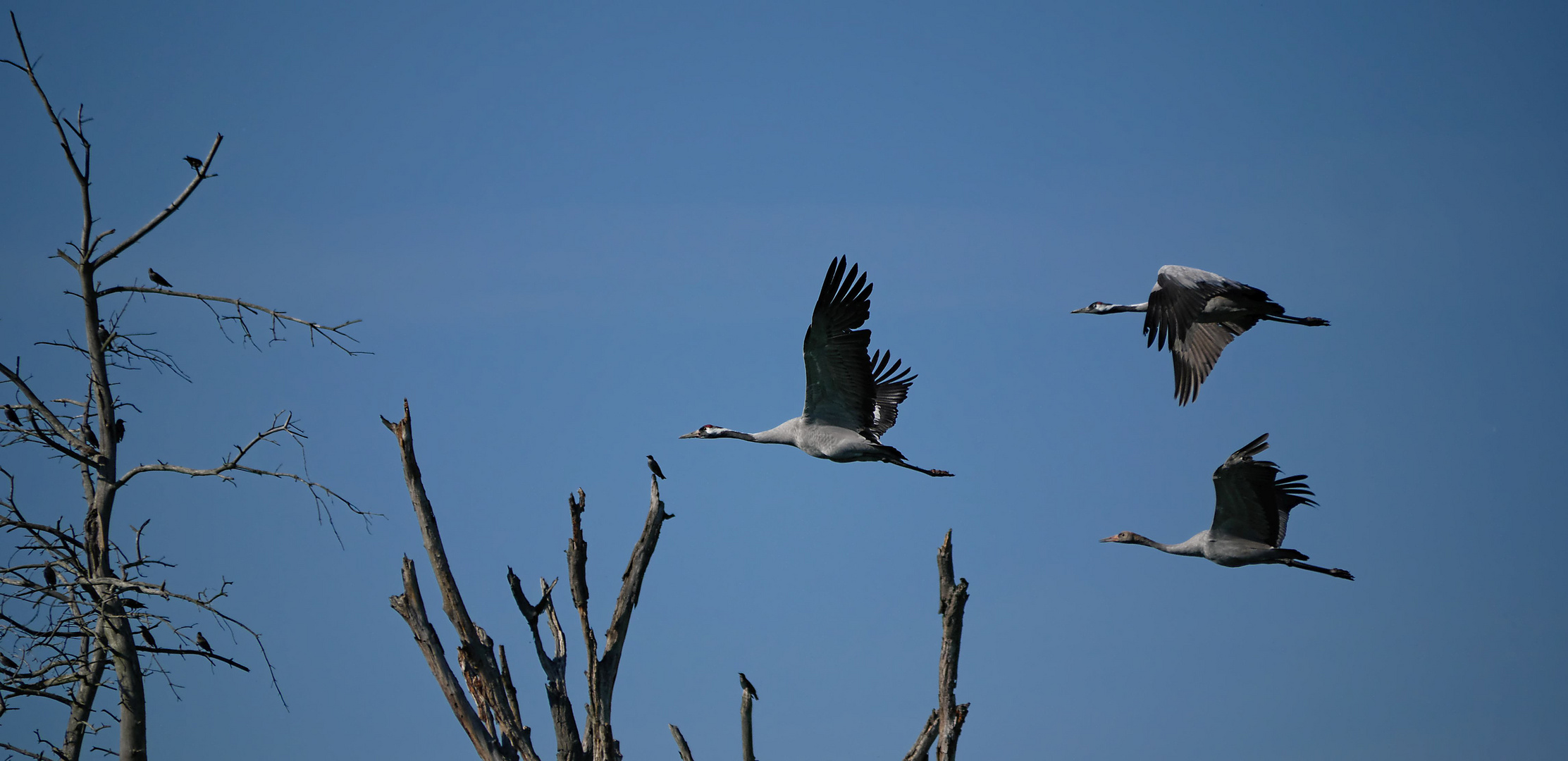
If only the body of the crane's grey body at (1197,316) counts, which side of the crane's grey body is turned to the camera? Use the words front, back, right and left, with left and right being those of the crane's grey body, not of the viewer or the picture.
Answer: left

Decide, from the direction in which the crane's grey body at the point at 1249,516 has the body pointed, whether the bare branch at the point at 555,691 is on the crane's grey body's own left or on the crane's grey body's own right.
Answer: on the crane's grey body's own left

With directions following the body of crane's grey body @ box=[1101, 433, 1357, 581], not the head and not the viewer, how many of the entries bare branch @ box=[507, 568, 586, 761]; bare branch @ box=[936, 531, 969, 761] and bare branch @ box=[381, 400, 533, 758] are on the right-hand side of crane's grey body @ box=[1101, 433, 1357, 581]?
0

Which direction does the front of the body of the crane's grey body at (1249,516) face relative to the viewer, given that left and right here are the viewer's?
facing to the left of the viewer

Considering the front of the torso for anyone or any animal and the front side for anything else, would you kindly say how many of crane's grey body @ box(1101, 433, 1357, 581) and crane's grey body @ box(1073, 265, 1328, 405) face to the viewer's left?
2

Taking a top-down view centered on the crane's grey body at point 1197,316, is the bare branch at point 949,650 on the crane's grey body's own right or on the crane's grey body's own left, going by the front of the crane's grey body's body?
on the crane's grey body's own left

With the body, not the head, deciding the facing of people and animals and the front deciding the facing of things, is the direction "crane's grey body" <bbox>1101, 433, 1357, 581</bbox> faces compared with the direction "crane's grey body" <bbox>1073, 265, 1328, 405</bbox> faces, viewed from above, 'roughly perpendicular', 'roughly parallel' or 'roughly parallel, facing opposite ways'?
roughly parallel

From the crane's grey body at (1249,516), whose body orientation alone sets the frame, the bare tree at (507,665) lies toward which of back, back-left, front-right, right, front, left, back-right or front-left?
front-left

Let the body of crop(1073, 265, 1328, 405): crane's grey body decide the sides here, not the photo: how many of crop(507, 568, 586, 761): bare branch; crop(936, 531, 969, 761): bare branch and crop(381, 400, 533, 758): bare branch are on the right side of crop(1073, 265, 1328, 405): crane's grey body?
0

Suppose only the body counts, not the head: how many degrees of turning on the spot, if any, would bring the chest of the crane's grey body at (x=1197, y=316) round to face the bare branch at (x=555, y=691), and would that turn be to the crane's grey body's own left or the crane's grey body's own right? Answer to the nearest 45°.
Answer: approximately 45° to the crane's grey body's own left
